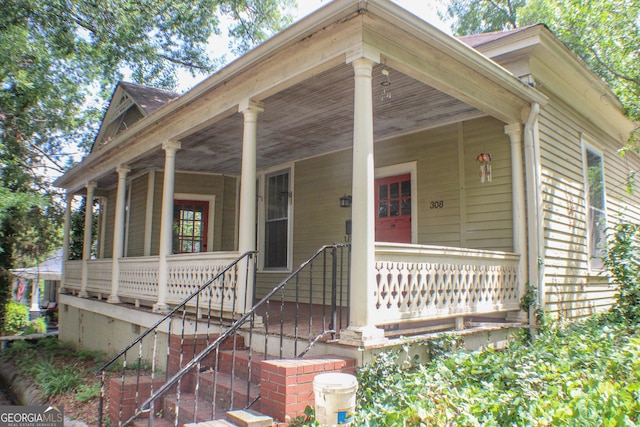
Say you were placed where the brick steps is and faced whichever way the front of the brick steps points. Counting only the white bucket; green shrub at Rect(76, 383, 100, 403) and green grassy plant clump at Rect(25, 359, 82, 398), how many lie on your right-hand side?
2

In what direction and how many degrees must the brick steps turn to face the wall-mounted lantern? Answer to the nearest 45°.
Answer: approximately 180°

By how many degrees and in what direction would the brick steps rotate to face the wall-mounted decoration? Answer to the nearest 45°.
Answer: approximately 180°

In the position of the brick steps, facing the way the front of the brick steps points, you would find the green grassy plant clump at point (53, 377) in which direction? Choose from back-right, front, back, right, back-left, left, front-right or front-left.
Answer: right

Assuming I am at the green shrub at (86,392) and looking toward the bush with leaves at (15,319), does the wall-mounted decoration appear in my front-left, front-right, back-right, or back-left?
back-right

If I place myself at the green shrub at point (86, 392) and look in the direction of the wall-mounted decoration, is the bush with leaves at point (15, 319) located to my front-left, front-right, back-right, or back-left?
back-left

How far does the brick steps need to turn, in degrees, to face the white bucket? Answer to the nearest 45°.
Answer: approximately 90° to its left

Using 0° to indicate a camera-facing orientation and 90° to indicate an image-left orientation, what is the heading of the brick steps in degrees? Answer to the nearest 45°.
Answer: approximately 45°

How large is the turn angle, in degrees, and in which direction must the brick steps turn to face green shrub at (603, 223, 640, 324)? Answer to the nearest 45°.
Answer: approximately 135° to its left

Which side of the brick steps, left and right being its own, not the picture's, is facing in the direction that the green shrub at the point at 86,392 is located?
right

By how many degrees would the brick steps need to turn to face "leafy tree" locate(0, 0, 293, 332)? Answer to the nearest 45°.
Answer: approximately 90° to its right
